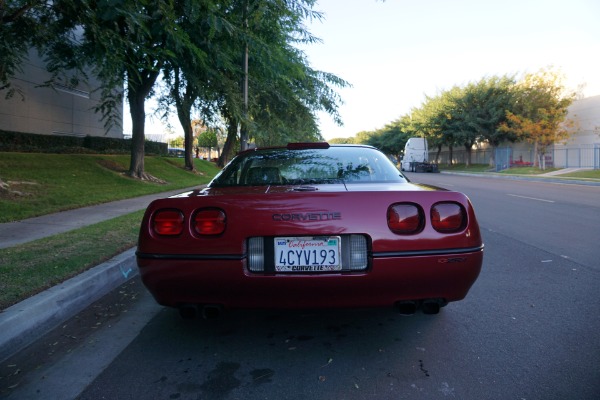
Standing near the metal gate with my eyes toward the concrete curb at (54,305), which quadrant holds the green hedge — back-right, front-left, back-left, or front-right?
front-right

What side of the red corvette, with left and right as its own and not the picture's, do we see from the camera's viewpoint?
back

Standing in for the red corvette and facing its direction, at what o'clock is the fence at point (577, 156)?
The fence is roughly at 1 o'clock from the red corvette.

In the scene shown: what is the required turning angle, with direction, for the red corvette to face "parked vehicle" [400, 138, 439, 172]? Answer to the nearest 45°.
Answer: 0° — it already faces it

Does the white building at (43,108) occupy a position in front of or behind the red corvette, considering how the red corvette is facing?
in front

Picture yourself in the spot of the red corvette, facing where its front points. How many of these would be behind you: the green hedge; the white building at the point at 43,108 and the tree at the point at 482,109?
0

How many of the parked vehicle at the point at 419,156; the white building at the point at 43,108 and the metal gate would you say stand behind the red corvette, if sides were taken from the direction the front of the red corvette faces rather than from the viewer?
0

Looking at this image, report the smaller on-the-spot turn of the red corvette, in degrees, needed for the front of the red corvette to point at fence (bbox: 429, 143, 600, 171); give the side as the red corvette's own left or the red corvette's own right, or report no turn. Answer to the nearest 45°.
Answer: approximately 45° to the red corvette's own right

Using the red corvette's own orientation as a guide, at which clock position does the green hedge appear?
The green hedge is roughly at 11 o'clock from the red corvette.

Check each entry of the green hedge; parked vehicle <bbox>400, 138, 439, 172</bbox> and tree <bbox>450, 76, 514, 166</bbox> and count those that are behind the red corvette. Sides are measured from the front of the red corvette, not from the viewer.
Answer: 0
